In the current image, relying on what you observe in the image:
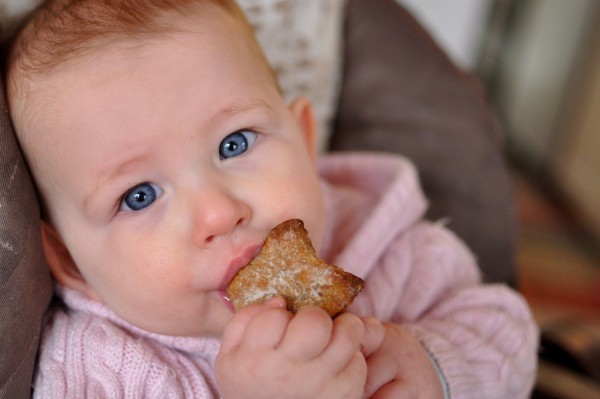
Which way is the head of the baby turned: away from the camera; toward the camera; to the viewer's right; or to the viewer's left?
toward the camera

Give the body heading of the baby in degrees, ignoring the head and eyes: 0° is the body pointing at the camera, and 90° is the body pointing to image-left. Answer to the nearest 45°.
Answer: approximately 0°
